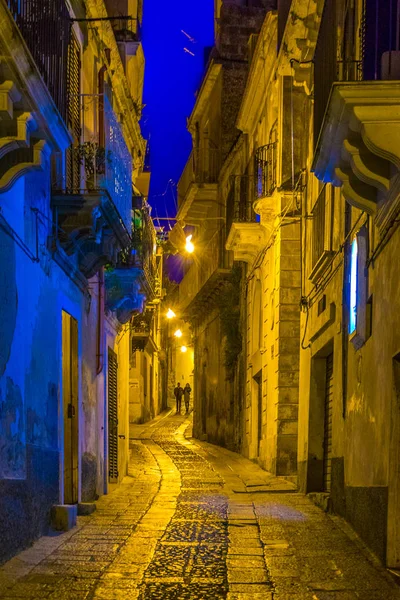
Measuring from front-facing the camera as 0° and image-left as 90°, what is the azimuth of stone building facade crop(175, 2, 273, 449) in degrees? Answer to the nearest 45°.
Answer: approximately 90°

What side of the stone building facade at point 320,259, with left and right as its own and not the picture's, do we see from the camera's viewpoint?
left

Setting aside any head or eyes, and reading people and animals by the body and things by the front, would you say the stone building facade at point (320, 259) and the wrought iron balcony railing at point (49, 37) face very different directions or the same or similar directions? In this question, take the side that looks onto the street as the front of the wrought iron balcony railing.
very different directions

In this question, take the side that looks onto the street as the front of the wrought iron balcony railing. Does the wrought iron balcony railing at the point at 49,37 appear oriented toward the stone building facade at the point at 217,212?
no

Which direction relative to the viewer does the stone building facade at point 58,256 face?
to the viewer's right

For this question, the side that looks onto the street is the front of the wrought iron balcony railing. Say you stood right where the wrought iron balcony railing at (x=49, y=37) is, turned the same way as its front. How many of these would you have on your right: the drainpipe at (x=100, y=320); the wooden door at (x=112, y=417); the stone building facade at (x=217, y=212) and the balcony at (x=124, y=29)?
0

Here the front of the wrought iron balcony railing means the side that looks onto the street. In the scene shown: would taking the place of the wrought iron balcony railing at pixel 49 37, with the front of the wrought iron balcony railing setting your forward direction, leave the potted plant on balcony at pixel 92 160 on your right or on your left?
on your left

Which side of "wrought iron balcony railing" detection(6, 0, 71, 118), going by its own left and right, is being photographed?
right

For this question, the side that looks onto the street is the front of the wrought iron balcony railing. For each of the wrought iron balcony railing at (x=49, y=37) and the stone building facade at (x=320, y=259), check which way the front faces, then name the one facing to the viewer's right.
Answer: the wrought iron balcony railing

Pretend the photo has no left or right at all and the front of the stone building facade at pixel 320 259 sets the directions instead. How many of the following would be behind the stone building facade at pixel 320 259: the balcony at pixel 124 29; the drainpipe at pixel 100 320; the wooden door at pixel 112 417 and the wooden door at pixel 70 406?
0

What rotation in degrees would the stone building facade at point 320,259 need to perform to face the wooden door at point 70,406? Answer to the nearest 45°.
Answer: approximately 45° to its left

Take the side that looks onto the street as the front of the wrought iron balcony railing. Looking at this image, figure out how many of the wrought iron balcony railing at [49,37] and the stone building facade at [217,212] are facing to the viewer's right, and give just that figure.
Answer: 1
